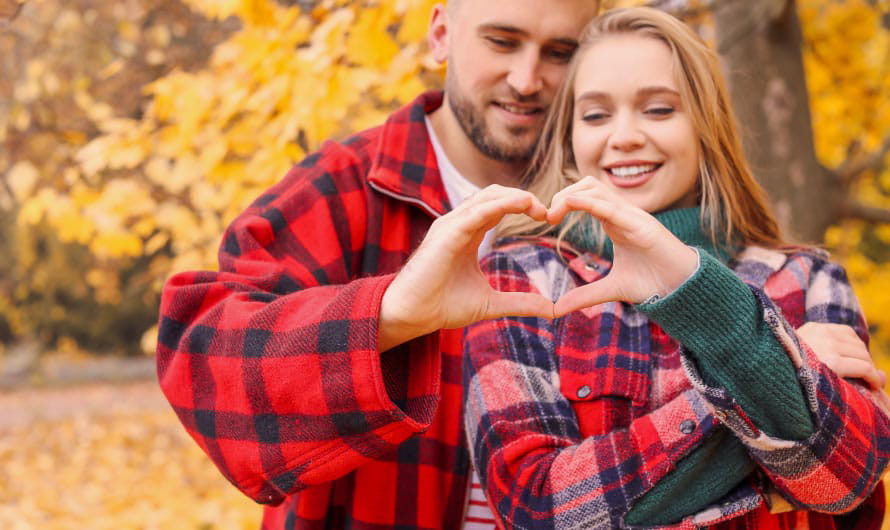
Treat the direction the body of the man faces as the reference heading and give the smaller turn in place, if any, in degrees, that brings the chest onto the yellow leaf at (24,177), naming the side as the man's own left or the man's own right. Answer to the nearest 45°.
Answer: approximately 180°

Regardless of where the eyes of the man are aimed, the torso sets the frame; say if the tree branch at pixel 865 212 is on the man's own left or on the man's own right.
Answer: on the man's own left

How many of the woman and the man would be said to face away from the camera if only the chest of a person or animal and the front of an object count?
0

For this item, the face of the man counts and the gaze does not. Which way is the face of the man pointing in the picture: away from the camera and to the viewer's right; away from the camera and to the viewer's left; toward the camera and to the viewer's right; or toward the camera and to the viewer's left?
toward the camera and to the viewer's right

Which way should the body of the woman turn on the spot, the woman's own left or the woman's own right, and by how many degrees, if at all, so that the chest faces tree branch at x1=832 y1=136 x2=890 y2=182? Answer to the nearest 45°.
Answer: approximately 180°

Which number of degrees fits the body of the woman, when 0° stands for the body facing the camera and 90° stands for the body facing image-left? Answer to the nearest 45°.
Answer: approximately 0°
